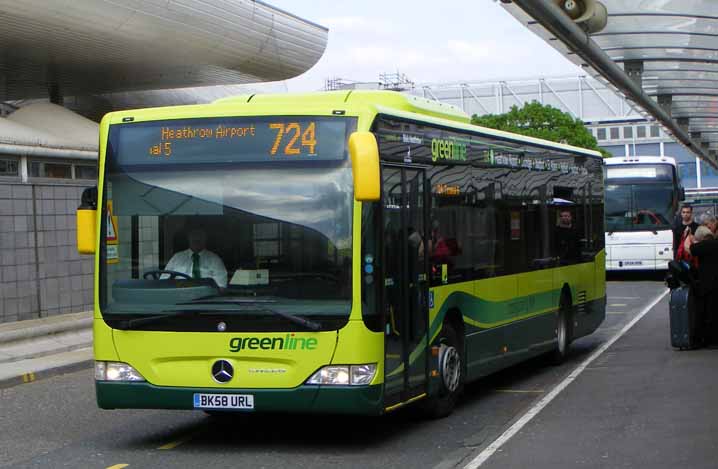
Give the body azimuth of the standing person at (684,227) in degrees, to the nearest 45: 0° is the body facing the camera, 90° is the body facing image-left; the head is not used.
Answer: approximately 0°

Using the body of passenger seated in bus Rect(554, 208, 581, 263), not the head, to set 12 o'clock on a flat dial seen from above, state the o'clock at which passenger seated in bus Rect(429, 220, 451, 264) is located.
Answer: passenger seated in bus Rect(429, 220, 451, 264) is roughly at 11 o'clock from passenger seated in bus Rect(554, 208, 581, 263).

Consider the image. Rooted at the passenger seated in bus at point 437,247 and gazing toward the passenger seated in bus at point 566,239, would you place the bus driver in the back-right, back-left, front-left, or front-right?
back-left

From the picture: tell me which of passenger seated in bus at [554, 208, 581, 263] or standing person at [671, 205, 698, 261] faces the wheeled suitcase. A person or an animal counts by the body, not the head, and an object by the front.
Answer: the standing person

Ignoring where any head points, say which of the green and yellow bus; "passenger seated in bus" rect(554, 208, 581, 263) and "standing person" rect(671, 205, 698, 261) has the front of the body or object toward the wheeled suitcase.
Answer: the standing person

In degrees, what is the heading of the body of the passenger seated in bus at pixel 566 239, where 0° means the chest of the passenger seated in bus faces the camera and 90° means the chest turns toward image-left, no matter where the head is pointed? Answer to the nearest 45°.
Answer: approximately 45°

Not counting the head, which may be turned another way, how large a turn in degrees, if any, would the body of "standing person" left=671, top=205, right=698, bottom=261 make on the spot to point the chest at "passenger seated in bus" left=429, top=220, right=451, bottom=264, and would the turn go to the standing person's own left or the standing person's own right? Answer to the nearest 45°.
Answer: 0° — they already face them
